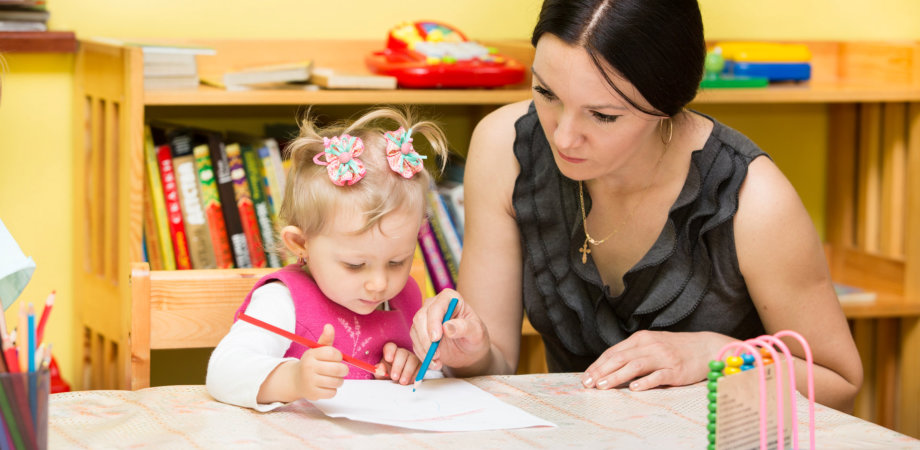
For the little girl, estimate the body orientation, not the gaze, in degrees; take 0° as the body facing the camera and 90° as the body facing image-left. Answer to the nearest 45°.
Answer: approximately 315°

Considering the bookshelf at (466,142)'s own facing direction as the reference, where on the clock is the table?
The table is roughly at 12 o'clock from the bookshelf.

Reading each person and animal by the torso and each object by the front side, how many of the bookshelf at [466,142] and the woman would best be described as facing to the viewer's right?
0

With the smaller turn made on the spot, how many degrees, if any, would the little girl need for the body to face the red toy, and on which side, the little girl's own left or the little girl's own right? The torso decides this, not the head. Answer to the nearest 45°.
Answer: approximately 135° to the little girl's own left

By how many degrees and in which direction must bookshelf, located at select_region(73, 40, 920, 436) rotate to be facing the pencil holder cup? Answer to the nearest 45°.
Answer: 0° — it already faces it

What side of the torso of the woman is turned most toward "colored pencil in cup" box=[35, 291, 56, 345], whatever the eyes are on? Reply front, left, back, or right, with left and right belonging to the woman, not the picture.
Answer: front

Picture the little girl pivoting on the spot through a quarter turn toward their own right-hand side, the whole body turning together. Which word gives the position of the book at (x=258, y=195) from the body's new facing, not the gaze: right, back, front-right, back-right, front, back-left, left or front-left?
back-right

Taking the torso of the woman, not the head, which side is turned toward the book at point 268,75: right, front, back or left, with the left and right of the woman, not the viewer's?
right

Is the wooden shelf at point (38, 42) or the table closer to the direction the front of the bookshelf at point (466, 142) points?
the table

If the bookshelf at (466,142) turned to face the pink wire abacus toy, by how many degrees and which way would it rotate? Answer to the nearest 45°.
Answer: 0° — it already faces it

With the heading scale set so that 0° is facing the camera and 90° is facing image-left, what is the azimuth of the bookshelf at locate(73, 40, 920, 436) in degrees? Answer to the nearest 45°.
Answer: approximately 0°

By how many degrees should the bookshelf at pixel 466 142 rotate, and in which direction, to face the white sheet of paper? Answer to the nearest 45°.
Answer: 0° — it already faces it

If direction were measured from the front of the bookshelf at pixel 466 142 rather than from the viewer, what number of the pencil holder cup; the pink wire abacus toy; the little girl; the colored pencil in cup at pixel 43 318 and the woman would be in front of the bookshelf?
5

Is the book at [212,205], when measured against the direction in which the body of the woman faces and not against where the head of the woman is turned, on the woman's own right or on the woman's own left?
on the woman's own right

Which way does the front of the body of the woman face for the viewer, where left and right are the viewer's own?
facing the viewer and to the left of the viewer

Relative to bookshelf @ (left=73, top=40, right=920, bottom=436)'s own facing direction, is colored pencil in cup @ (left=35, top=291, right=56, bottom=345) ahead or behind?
ahead

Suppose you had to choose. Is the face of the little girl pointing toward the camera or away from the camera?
toward the camera

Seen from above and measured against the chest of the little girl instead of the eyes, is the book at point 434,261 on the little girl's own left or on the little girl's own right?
on the little girl's own left
